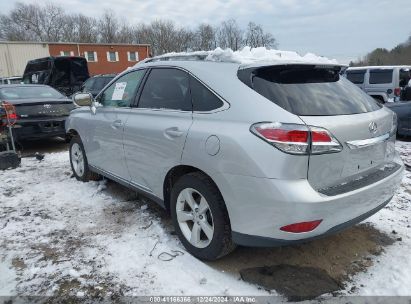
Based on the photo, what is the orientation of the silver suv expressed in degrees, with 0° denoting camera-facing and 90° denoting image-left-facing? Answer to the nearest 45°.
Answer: approximately 135°

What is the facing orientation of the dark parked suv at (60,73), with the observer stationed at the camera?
facing away from the viewer and to the left of the viewer

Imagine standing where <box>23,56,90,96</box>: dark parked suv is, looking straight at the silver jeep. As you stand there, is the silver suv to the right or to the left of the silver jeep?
right

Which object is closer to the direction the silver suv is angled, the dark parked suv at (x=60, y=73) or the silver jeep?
the dark parked suv

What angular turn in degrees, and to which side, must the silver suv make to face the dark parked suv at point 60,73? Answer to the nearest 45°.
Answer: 0° — it already faces it

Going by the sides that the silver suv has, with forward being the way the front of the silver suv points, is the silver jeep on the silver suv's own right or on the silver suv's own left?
on the silver suv's own right

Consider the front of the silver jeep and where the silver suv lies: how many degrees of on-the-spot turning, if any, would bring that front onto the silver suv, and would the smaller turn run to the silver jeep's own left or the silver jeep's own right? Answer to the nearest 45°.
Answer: approximately 135° to the silver jeep's own left
